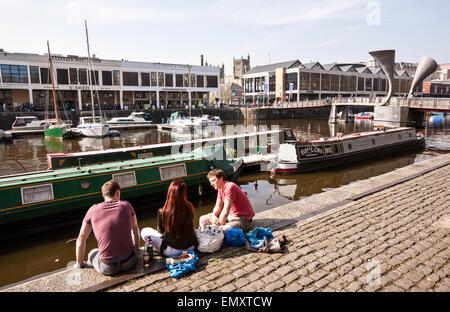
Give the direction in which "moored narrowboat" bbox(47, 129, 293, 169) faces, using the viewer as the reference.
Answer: facing away from the viewer and to the right of the viewer

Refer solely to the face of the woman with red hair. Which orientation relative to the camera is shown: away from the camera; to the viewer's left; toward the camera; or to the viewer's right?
away from the camera

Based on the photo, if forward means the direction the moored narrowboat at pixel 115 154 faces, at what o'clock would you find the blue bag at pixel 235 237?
The blue bag is roughly at 4 o'clock from the moored narrowboat.

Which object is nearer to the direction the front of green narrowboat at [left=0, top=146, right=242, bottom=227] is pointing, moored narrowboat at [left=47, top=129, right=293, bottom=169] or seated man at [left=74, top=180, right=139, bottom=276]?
the moored narrowboat

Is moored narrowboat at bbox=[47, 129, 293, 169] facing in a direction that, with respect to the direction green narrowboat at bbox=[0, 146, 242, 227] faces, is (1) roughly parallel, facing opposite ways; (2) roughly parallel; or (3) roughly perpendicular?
roughly parallel

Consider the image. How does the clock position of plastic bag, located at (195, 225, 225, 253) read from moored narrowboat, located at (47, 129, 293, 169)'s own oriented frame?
The plastic bag is roughly at 4 o'clock from the moored narrowboat.

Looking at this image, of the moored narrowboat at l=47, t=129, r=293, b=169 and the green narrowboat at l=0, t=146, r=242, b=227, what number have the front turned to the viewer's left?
0

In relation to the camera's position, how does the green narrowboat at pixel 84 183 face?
facing away from the viewer and to the right of the viewer

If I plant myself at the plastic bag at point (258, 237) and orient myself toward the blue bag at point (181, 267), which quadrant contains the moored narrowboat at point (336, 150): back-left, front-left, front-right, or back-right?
back-right

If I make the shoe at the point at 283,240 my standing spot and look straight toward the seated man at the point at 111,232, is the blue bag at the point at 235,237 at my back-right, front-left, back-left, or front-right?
front-right
